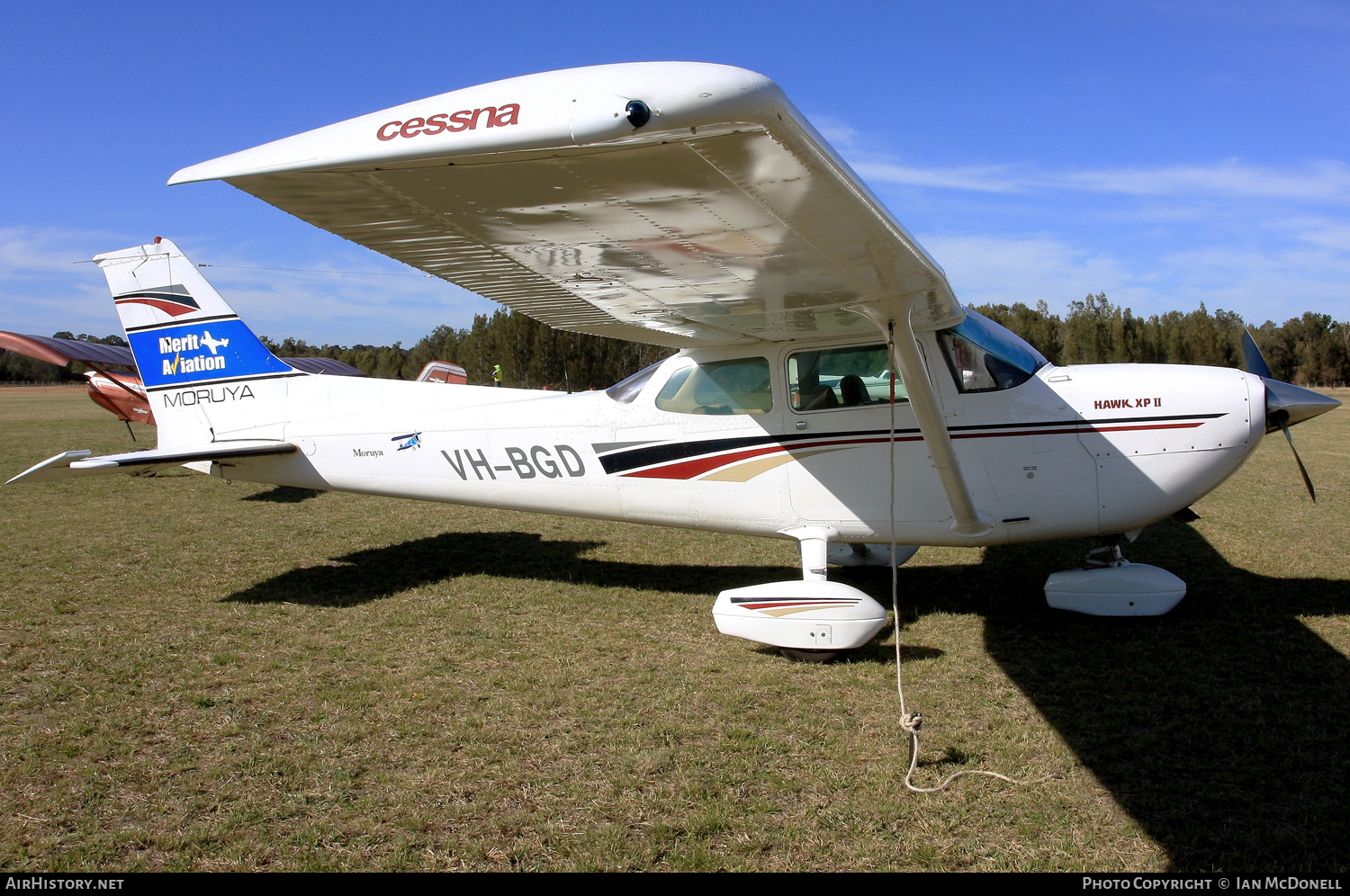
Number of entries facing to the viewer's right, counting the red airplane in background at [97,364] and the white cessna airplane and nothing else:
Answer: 1

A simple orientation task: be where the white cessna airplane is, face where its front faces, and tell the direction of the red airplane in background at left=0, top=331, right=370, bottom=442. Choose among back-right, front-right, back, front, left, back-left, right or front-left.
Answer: back-left

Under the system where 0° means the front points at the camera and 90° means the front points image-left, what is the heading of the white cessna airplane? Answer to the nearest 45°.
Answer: approximately 270°

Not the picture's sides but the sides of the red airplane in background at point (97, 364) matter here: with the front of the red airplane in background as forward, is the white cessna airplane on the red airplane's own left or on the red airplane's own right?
on the red airplane's own left

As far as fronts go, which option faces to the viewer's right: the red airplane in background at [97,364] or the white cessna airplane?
the white cessna airplane
